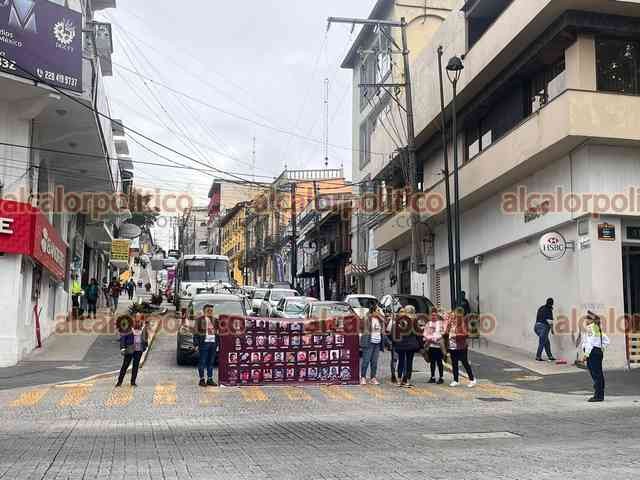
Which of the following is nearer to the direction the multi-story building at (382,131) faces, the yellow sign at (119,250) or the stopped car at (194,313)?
the yellow sign

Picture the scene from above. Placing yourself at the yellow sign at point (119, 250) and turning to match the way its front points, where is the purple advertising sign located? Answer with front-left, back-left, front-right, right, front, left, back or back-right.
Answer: front

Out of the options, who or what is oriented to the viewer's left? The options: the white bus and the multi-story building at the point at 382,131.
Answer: the multi-story building

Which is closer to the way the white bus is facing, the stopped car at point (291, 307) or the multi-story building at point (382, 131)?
the stopped car

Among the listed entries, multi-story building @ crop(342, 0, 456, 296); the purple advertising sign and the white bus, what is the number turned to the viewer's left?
1

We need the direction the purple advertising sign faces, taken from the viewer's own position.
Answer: facing the viewer and to the right of the viewer

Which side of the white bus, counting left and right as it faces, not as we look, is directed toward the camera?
front

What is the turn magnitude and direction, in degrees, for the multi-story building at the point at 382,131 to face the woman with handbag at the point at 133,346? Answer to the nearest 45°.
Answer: approximately 90° to its left

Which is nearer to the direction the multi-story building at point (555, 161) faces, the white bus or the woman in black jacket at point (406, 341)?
the woman in black jacket

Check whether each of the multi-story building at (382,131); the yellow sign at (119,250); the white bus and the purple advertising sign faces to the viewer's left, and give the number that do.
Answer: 1

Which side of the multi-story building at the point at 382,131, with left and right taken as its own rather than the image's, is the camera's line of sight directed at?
left

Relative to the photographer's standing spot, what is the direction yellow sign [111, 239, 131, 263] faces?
facing the viewer

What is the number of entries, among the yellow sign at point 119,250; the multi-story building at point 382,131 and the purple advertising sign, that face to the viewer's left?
1
